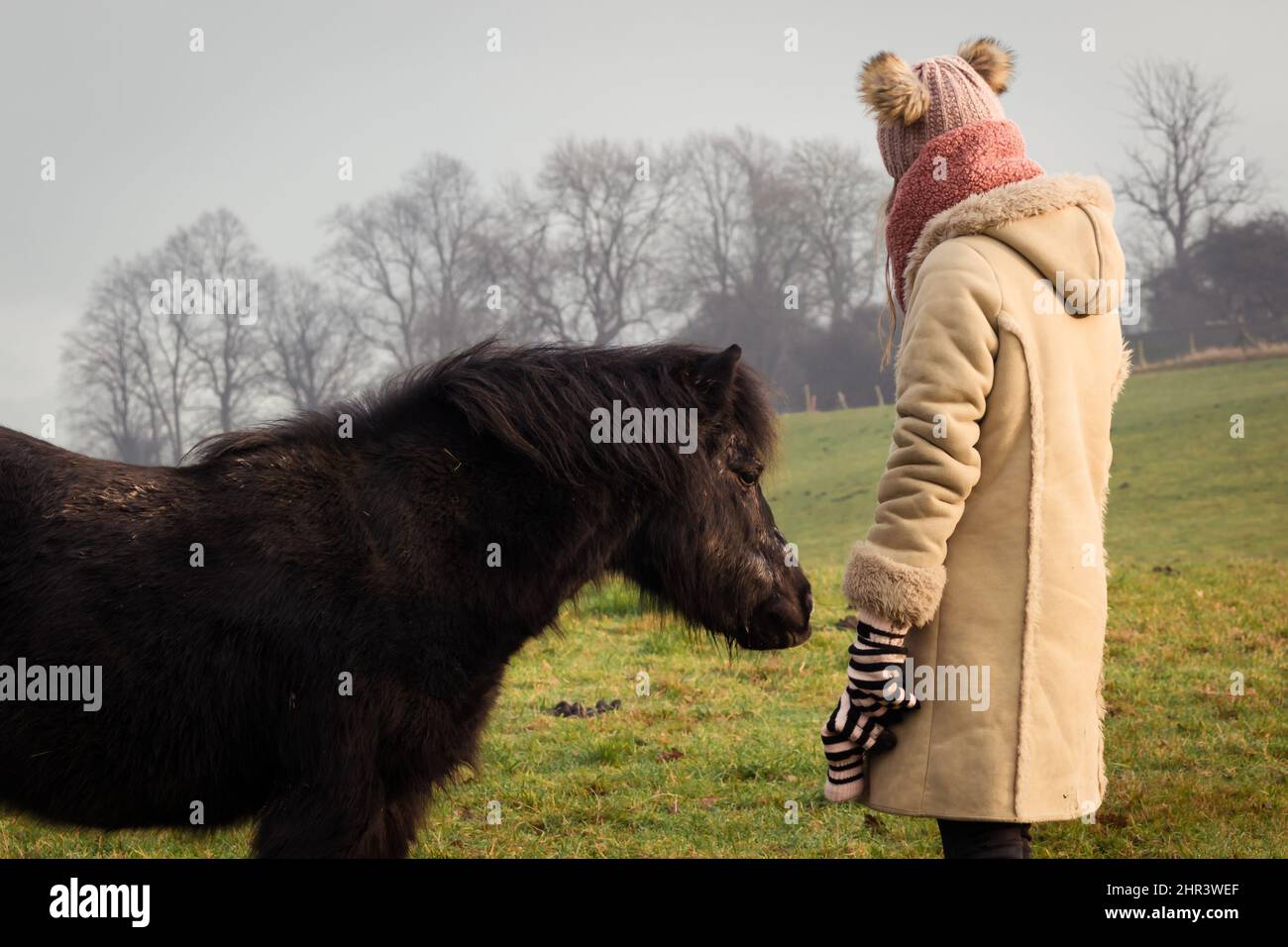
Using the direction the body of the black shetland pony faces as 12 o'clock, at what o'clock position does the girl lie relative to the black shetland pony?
The girl is roughly at 1 o'clock from the black shetland pony.

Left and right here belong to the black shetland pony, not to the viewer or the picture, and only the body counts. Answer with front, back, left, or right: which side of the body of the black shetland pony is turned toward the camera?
right

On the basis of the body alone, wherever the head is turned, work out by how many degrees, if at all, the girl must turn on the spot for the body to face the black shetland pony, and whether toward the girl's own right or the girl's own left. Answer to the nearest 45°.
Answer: approximately 45° to the girl's own left

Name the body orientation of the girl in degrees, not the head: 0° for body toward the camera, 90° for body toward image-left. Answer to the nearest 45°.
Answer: approximately 135°

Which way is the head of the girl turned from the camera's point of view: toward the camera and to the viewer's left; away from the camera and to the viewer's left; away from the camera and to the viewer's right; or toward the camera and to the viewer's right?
away from the camera and to the viewer's left

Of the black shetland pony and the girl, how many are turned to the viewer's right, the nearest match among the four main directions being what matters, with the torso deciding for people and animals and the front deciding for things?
1
